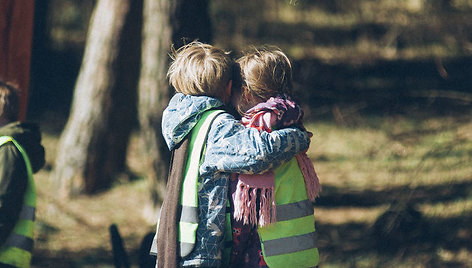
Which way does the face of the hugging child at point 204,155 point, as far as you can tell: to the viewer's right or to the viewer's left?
to the viewer's right

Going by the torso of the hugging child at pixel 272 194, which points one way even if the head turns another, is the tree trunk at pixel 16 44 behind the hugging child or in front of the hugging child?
in front

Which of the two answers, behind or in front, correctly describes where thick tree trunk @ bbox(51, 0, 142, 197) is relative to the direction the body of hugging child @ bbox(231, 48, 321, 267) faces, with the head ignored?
in front

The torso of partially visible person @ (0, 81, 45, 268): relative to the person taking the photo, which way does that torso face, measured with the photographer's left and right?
facing to the left of the viewer

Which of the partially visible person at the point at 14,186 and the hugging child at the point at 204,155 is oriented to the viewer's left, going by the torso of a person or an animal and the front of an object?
the partially visible person

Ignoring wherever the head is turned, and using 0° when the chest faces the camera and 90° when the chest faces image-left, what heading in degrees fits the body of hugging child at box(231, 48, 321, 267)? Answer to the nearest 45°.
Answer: approximately 135°

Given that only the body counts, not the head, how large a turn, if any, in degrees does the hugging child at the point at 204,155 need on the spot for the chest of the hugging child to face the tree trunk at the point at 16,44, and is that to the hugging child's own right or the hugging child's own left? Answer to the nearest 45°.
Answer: approximately 90° to the hugging child's own left
